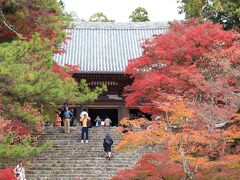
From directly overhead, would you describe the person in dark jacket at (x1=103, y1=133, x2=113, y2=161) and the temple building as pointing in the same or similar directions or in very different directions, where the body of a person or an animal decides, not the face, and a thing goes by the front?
very different directions

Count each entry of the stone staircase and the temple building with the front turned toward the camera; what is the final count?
2

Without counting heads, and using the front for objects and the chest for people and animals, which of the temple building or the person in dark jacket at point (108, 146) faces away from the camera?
the person in dark jacket

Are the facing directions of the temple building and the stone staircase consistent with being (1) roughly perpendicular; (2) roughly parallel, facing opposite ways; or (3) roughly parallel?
roughly parallel

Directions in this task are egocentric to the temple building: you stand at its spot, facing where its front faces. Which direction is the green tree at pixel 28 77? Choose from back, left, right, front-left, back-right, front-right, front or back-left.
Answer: front

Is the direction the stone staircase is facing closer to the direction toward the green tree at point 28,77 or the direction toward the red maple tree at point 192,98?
the green tree

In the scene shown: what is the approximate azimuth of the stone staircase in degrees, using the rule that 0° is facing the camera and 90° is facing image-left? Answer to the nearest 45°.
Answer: approximately 0°

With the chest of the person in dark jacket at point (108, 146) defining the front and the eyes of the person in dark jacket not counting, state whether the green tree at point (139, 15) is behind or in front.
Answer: in front

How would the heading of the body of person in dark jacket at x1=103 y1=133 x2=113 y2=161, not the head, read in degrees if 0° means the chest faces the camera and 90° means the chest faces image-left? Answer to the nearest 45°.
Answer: approximately 180°

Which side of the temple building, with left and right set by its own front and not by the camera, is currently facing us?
front

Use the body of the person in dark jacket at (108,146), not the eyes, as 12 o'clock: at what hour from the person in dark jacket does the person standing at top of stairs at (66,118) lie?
The person standing at top of stairs is roughly at 11 o'clock from the person in dark jacket.

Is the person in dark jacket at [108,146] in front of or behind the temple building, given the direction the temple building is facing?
in front

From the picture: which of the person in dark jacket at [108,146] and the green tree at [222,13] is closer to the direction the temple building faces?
the person in dark jacket

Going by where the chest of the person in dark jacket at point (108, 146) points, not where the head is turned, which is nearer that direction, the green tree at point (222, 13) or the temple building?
the temple building

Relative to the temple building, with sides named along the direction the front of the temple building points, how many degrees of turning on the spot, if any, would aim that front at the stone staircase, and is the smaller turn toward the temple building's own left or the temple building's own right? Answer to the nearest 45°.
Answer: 0° — it already faces it
